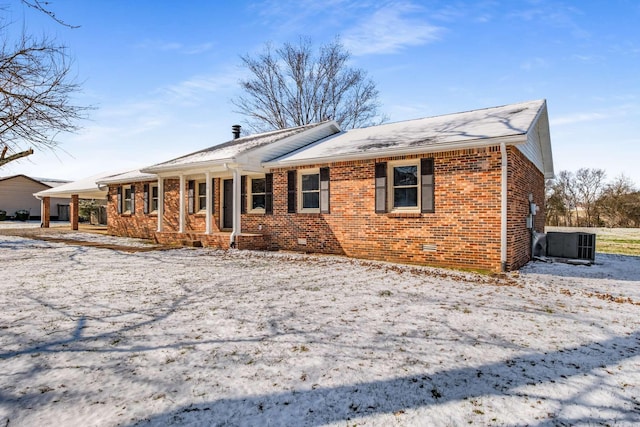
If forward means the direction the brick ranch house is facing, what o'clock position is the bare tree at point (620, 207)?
The bare tree is roughly at 6 o'clock from the brick ranch house.

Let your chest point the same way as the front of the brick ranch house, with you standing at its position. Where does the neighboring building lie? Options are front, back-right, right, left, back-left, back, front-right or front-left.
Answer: right

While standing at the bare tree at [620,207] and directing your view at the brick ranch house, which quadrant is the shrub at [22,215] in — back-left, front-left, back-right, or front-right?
front-right

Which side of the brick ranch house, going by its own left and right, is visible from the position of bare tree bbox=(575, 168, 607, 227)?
back

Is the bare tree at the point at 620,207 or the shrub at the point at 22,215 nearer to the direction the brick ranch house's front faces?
the shrub

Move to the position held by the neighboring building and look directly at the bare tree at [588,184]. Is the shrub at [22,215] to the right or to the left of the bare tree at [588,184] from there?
right

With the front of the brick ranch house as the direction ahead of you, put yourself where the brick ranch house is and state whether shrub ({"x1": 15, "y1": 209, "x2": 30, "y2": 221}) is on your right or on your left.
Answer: on your right

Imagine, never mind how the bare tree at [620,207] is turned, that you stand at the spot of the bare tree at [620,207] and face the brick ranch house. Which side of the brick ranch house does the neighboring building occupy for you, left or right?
right

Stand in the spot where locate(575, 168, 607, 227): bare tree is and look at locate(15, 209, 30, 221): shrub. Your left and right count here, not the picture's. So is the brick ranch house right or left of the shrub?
left

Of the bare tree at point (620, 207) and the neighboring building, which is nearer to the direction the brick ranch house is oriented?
the neighboring building
